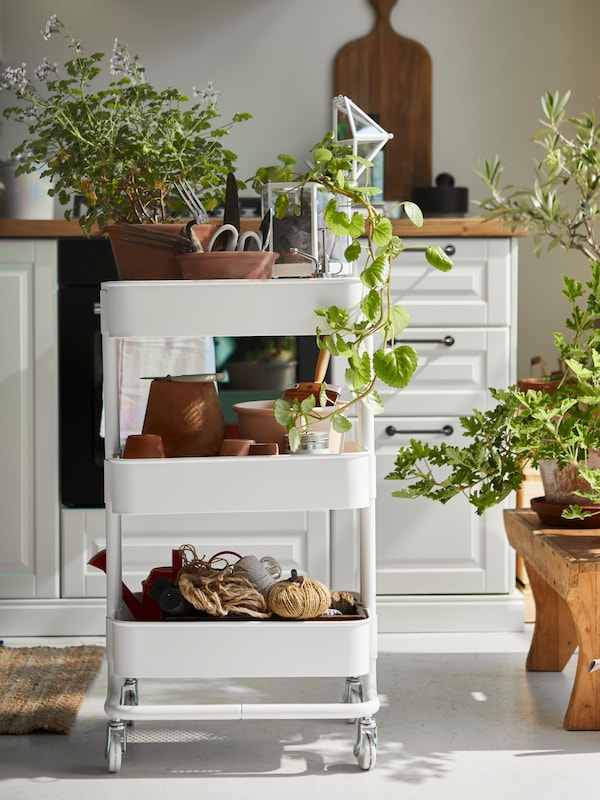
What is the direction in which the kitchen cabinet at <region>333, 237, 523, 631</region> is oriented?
toward the camera

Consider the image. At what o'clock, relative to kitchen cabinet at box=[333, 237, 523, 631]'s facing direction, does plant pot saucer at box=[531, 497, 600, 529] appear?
The plant pot saucer is roughly at 11 o'clock from the kitchen cabinet.

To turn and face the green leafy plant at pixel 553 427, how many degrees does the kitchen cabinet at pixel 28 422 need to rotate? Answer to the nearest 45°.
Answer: approximately 45° to its left

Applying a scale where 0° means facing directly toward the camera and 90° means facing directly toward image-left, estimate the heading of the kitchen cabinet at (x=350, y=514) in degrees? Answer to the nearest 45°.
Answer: approximately 0°

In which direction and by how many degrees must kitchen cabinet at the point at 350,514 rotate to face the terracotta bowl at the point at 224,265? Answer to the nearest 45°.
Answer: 0° — it already faces it

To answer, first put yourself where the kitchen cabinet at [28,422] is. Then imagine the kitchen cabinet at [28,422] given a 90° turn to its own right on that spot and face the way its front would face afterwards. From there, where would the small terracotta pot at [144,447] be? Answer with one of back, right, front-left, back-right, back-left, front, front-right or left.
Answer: left

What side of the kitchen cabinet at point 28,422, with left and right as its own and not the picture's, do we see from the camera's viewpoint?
front

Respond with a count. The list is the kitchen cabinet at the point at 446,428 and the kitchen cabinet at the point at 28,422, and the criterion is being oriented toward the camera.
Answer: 2

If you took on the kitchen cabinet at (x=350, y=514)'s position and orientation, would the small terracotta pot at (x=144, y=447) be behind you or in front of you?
in front

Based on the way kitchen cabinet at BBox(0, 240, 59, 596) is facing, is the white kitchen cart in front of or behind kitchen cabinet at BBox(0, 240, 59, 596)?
in front

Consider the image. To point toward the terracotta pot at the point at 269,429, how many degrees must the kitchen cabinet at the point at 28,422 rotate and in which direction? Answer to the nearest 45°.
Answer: approximately 45° to its left

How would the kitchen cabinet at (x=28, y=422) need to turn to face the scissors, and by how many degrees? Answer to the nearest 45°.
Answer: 0° — it already faces it

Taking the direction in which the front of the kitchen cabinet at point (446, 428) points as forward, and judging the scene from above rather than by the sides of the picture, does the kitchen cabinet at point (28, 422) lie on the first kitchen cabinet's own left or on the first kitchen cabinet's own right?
on the first kitchen cabinet's own right

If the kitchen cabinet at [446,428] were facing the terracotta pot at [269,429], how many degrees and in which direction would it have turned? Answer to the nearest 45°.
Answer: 0° — it already faces it
